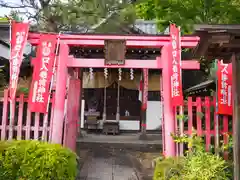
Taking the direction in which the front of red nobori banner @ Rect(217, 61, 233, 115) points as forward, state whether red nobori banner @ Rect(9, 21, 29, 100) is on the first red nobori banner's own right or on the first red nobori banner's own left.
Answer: on the first red nobori banner's own right

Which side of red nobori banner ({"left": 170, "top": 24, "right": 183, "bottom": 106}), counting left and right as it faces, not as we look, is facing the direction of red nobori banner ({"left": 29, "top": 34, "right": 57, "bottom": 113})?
right

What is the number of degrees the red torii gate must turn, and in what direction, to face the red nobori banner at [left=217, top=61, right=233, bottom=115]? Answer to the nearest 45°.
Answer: approximately 90° to its left

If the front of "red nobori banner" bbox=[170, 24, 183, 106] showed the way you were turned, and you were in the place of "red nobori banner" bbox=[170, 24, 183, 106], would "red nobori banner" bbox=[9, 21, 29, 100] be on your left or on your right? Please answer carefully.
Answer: on your right

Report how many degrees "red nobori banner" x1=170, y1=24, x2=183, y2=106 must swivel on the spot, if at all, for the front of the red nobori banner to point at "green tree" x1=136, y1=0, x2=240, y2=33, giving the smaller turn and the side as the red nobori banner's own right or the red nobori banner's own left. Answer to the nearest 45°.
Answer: approximately 180°

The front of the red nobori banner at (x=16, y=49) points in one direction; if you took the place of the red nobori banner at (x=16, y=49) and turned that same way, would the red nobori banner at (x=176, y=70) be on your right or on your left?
on your left

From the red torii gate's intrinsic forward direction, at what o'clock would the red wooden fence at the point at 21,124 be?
The red wooden fence is roughly at 3 o'clock from the red torii gate.

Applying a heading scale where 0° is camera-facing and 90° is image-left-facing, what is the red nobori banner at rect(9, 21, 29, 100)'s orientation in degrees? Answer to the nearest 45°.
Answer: approximately 0°

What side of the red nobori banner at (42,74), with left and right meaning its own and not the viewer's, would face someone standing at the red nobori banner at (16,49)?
right
